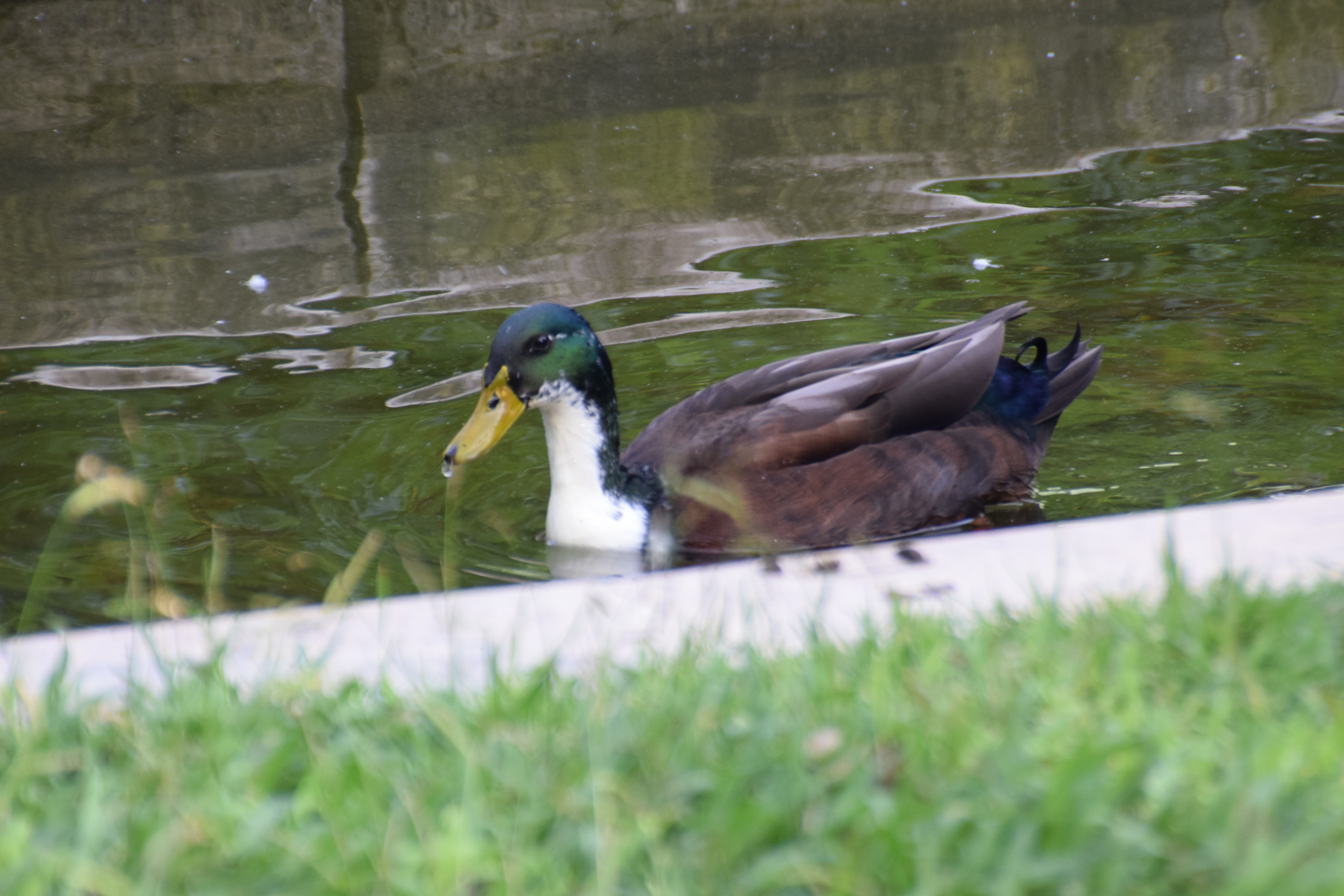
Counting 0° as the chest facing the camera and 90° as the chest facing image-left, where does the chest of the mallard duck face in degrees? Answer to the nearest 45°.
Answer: approximately 90°
